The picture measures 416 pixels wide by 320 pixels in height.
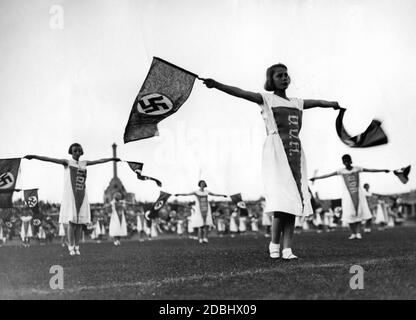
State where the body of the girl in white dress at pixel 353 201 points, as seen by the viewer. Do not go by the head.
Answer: toward the camera

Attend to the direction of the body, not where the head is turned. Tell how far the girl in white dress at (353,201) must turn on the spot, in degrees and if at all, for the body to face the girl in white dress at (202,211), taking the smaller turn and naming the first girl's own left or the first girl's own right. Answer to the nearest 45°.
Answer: approximately 135° to the first girl's own right

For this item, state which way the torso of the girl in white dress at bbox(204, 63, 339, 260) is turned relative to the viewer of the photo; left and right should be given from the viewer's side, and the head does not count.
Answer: facing the viewer and to the right of the viewer

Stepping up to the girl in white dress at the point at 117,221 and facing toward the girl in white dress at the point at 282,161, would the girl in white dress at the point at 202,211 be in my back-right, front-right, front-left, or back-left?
front-left

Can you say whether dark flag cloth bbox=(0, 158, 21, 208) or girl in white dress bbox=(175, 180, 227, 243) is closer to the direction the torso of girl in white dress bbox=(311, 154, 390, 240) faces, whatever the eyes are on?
the dark flag cloth

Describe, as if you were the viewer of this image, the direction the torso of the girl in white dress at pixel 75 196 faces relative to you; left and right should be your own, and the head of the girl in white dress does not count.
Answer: facing the viewer

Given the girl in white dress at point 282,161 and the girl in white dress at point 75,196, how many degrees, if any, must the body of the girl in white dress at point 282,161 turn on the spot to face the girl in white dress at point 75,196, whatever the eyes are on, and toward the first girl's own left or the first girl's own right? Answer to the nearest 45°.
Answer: approximately 180°

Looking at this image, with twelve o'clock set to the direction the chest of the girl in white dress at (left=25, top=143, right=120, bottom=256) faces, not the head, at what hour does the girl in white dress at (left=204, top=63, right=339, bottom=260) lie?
the girl in white dress at (left=204, top=63, right=339, bottom=260) is roughly at 11 o'clock from the girl in white dress at (left=25, top=143, right=120, bottom=256).

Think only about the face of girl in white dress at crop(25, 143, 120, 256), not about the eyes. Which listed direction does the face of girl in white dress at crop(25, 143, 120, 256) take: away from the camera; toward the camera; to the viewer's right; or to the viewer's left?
toward the camera

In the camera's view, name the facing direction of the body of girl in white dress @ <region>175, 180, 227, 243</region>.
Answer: toward the camera

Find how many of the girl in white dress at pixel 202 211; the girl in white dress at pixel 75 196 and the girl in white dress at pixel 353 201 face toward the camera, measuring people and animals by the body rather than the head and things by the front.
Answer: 3

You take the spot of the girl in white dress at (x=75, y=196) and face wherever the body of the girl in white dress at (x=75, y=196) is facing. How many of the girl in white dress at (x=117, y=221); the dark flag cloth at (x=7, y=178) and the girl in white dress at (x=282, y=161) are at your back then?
1

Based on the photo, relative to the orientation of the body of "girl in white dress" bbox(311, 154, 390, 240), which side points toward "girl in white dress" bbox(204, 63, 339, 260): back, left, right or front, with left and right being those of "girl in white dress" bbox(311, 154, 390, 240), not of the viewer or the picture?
front

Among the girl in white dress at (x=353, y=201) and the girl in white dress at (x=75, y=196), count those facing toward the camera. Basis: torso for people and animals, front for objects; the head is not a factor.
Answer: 2

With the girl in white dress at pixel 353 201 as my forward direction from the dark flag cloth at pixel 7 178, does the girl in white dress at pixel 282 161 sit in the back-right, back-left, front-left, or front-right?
front-right

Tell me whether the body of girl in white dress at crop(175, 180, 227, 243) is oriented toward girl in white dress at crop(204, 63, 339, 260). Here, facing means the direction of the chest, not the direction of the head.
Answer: yes

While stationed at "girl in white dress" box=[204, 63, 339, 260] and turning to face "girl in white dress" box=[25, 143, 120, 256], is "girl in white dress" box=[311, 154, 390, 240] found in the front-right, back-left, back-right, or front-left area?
front-right
